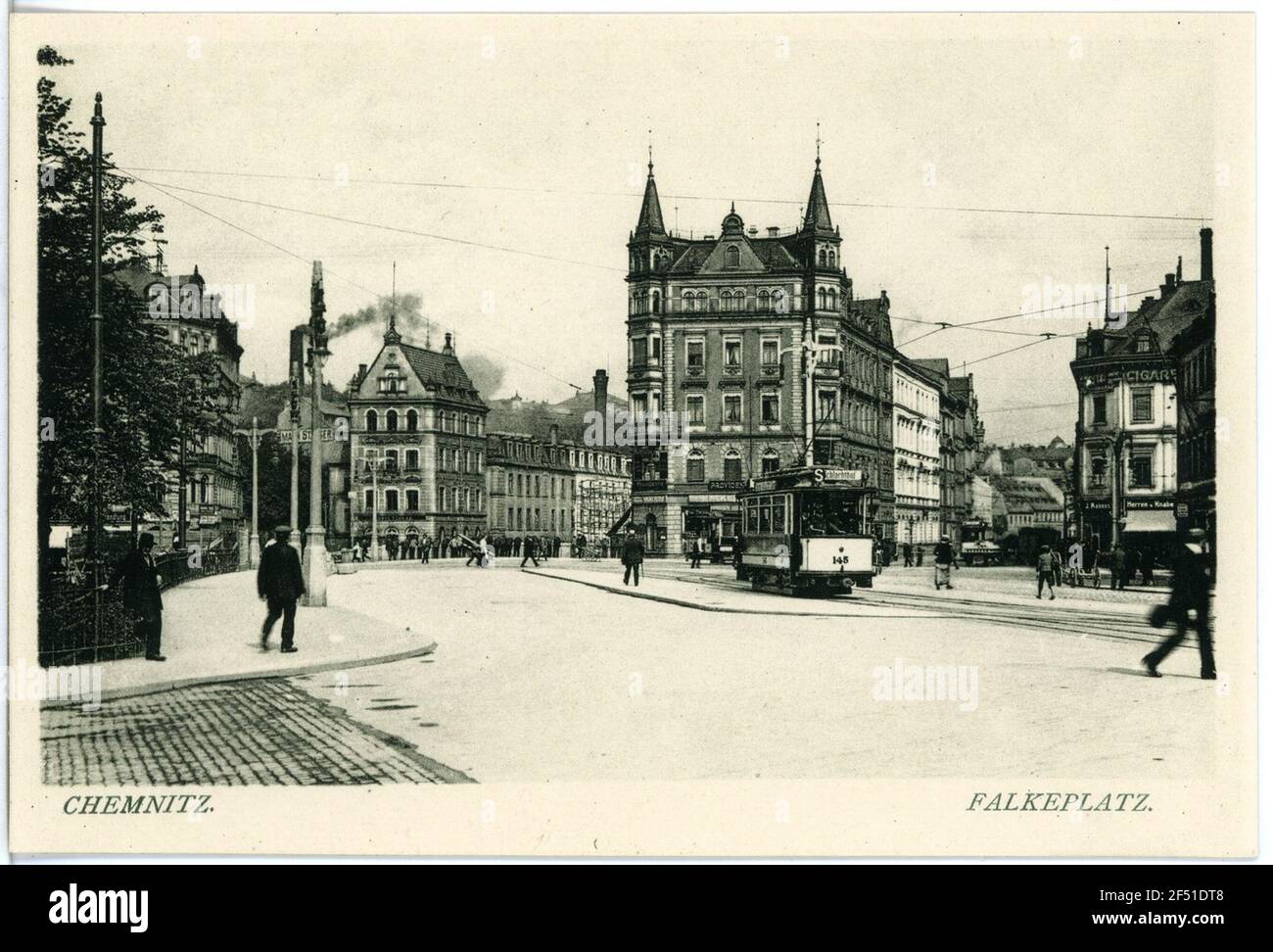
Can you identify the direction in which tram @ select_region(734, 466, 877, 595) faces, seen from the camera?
facing the viewer and to the right of the viewer

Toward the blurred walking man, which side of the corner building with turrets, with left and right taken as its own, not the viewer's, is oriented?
front

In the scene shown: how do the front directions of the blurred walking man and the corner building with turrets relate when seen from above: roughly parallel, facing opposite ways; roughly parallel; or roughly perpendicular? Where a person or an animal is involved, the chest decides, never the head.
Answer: roughly perpendicular

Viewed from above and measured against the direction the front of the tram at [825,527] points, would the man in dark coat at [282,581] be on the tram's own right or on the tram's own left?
on the tram's own right
